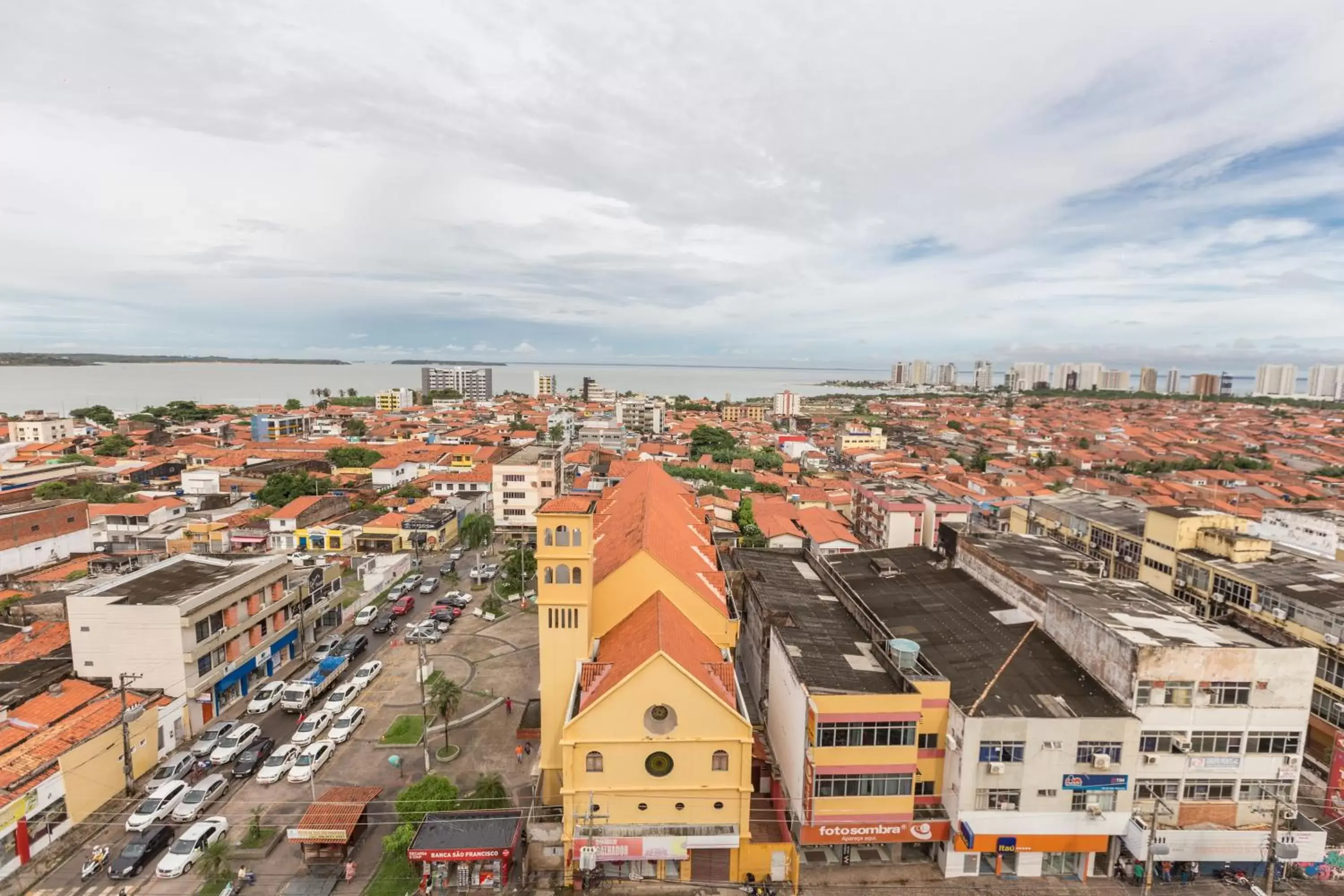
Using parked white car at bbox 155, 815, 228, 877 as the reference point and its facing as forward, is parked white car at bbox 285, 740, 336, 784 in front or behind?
behind

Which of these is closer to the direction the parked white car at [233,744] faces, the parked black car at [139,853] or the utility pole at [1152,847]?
the parked black car

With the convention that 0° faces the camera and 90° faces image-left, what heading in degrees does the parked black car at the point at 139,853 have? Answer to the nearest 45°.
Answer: approximately 45°

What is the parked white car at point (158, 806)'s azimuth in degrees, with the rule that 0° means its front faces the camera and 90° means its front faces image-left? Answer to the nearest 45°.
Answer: approximately 45°
